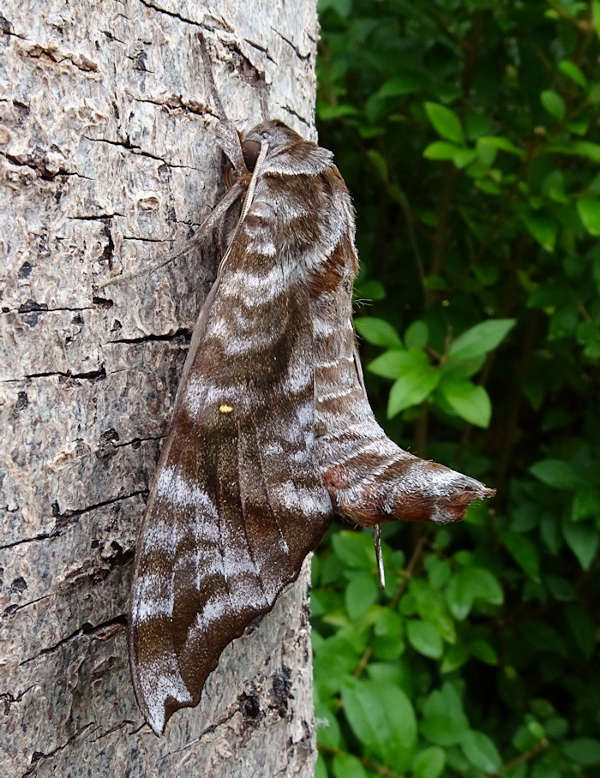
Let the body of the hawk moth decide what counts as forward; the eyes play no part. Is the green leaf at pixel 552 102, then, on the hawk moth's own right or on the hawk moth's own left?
on the hawk moth's own right

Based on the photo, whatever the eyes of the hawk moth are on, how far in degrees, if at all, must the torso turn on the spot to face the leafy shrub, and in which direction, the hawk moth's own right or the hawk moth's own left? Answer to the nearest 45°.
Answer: approximately 135° to the hawk moth's own right

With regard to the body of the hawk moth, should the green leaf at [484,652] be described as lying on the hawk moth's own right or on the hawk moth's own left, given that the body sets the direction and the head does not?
on the hawk moth's own right

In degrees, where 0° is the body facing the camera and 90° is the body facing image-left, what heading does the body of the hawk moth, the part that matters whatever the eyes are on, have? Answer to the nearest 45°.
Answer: approximately 90°

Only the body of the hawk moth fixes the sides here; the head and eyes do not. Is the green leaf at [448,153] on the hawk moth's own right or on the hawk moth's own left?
on the hawk moth's own right

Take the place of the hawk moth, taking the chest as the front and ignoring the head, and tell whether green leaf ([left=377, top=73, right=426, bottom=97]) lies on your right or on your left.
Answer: on your right
